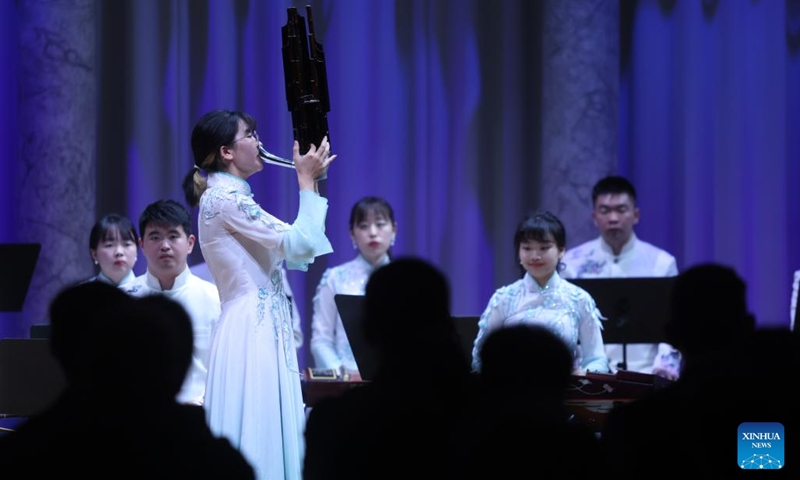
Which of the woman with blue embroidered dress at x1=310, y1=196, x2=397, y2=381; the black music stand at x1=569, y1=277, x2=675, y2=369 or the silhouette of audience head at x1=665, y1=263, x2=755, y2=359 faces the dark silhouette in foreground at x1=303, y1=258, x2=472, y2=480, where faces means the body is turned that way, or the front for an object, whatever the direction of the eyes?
the woman with blue embroidered dress

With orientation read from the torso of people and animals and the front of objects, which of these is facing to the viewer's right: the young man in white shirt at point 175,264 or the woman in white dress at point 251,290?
the woman in white dress

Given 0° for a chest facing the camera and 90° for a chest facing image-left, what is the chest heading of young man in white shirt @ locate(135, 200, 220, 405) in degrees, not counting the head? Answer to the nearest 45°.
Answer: approximately 0°

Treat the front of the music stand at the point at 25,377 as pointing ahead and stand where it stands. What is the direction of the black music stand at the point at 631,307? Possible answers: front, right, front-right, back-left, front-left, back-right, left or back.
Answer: right

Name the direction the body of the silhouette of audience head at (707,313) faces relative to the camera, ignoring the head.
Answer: away from the camera

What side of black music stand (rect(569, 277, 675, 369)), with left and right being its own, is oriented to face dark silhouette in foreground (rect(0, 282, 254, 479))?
back

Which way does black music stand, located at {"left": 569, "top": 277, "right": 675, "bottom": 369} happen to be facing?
away from the camera

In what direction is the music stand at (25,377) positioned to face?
away from the camera

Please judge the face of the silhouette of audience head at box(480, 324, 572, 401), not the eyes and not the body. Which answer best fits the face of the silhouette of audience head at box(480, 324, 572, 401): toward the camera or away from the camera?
away from the camera

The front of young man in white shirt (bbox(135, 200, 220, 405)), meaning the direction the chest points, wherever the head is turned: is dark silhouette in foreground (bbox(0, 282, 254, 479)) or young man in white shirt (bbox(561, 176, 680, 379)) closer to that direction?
the dark silhouette in foreground

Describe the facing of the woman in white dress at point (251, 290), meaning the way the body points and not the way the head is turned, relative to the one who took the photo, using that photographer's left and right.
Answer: facing to the right of the viewer
